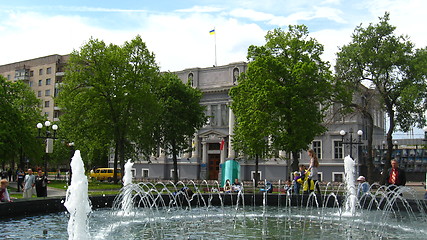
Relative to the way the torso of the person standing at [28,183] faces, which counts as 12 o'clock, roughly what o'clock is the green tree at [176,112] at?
The green tree is roughly at 7 o'clock from the person standing.

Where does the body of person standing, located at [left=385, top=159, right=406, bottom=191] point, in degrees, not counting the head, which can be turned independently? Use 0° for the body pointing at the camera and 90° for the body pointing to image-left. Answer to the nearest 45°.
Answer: approximately 0°

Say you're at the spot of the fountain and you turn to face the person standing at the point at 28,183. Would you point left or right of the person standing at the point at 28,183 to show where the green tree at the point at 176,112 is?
right

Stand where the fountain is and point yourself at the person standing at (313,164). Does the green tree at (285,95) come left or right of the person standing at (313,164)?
left

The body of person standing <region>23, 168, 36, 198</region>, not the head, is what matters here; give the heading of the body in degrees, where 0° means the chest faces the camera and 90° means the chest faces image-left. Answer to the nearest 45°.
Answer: approximately 0°
